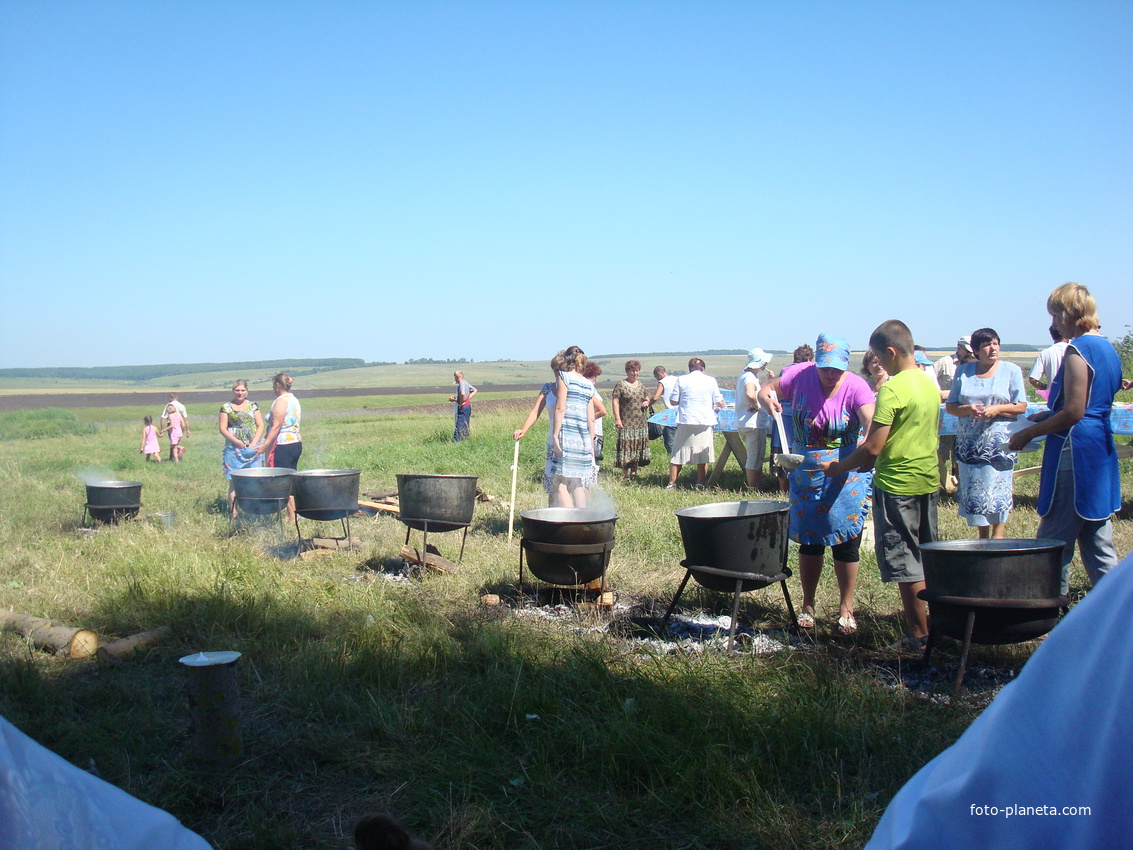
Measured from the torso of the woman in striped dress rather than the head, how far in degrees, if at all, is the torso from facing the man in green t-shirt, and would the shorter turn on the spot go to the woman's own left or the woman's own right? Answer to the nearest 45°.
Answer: approximately 180°

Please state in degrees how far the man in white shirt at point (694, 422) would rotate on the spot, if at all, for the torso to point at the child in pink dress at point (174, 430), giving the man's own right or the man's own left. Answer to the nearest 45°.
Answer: approximately 45° to the man's own left

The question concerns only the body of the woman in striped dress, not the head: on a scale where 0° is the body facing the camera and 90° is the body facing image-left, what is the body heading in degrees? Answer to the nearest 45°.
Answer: approximately 135°

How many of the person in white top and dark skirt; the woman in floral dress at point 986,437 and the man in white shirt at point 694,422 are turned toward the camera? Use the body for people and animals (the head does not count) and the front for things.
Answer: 1

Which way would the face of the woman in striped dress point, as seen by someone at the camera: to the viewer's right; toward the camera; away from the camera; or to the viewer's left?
away from the camera

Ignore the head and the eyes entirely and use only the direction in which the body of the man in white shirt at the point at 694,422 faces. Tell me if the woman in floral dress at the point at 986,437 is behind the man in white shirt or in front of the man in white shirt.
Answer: behind

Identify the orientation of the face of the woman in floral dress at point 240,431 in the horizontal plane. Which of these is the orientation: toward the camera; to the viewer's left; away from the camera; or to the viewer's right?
toward the camera

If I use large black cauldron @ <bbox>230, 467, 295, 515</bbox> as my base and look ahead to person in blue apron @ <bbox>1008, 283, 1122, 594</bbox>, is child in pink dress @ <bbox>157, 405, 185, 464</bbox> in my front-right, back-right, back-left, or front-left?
back-left

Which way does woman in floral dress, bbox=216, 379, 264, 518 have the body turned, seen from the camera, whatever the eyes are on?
toward the camera

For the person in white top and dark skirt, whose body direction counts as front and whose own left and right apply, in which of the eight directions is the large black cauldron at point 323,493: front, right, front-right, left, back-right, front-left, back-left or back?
left

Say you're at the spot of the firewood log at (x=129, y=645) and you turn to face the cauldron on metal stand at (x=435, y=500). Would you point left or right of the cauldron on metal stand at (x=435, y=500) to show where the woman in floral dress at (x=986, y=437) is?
right
